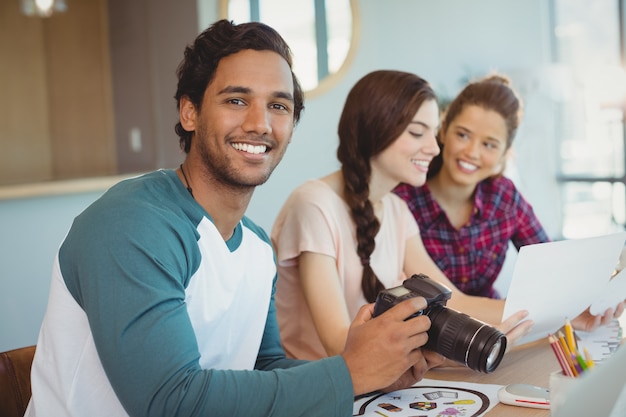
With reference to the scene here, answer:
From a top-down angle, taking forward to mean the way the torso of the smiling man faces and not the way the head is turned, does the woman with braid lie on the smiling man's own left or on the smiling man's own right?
on the smiling man's own left

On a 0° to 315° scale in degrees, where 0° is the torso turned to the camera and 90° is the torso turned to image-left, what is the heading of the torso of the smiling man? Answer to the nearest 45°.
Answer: approximately 315°

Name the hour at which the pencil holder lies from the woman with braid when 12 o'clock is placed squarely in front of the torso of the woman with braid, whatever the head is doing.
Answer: The pencil holder is roughly at 1 o'clock from the woman with braid.

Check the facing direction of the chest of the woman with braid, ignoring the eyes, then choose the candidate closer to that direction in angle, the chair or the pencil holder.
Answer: the pencil holder

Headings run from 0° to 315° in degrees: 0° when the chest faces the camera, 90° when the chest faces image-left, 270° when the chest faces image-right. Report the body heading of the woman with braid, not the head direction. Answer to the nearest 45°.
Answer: approximately 315°
